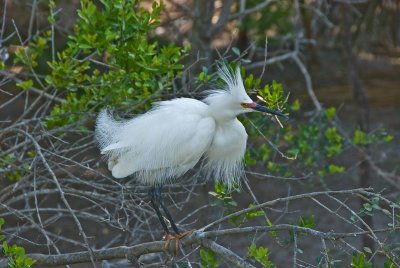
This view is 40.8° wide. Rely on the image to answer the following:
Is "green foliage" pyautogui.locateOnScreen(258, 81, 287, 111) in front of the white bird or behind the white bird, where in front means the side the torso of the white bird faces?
in front

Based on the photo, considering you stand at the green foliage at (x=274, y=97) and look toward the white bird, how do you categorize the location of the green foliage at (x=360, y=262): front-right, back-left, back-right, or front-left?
back-left

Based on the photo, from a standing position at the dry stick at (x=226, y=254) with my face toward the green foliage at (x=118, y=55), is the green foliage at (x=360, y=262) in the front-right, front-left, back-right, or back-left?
back-right

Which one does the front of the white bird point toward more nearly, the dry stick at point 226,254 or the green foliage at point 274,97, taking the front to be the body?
the green foliage

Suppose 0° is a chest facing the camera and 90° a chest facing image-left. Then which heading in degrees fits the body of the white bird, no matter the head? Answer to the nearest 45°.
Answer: approximately 270°
